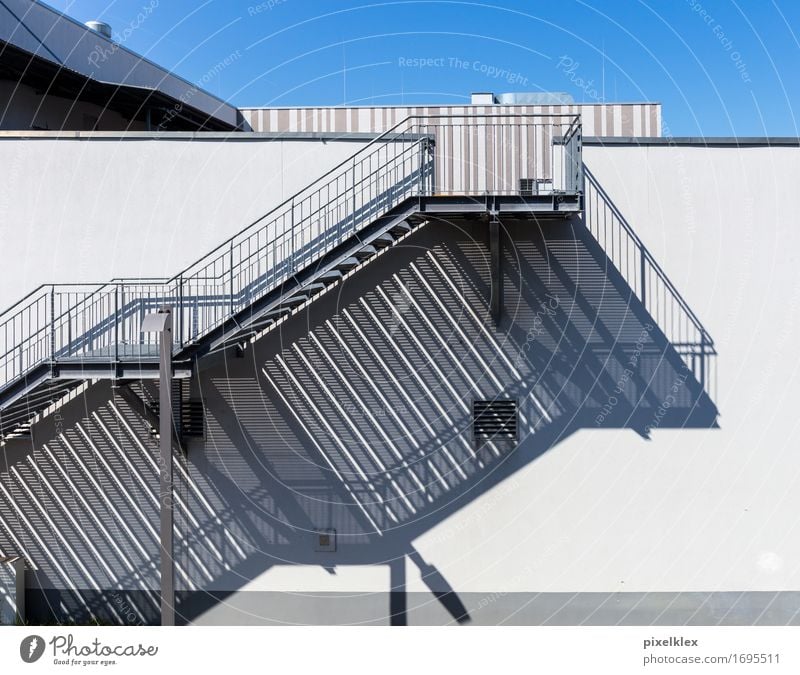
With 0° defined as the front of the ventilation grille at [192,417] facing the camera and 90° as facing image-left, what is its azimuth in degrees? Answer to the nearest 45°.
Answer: approximately 0°

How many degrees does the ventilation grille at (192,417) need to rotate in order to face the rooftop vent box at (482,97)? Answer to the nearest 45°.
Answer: approximately 135° to its left

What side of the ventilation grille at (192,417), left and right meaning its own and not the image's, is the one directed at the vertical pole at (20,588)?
right

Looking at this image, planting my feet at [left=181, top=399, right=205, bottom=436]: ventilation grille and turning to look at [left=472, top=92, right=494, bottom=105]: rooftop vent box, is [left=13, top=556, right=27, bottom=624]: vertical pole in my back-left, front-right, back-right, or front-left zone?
back-left
